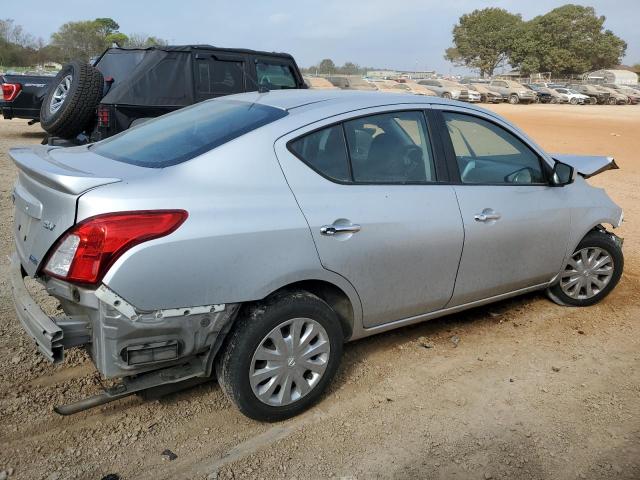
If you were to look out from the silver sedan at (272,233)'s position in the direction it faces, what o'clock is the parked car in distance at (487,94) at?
The parked car in distance is roughly at 11 o'clock from the silver sedan.

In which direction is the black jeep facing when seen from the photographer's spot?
facing away from the viewer and to the right of the viewer

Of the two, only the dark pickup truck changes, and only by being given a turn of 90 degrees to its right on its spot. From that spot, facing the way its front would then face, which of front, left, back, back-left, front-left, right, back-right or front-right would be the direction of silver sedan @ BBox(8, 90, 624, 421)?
front-right

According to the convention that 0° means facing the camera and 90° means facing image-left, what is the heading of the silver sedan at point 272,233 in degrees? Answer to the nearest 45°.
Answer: approximately 225°

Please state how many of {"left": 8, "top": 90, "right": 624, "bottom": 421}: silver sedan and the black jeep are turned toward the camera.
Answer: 0

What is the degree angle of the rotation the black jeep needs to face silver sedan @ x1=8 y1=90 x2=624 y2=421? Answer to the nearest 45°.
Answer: approximately 135° to its right

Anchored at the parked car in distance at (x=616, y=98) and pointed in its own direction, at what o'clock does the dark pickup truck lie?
The dark pickup truck is roughly at 2 o'clock from the parked car in distance.

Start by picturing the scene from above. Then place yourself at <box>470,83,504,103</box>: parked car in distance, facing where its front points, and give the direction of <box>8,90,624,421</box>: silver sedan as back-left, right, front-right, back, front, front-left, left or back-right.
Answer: front-right

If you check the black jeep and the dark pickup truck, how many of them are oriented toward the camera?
0

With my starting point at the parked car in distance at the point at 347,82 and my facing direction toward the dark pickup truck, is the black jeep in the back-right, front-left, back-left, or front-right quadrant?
front-left

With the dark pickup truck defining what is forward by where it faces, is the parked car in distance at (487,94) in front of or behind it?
in front

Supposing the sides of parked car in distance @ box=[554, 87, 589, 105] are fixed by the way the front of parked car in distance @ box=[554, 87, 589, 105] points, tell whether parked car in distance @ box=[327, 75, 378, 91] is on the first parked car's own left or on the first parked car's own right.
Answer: on the first parked car's own right

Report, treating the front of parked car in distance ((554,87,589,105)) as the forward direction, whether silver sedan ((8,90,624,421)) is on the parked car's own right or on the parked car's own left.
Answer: on the parked car's own right

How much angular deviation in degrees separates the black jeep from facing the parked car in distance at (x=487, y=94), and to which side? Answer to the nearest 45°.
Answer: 0° — it already faces it

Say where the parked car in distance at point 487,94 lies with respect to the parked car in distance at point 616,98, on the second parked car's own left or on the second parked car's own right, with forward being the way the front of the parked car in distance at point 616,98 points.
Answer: on the second parked car's own right

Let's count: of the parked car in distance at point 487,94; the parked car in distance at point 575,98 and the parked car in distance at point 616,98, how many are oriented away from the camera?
0

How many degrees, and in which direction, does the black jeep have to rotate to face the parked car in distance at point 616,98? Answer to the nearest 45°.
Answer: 0° — it already faces it

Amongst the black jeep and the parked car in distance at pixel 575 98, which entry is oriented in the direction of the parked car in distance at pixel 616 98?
the black jeep
